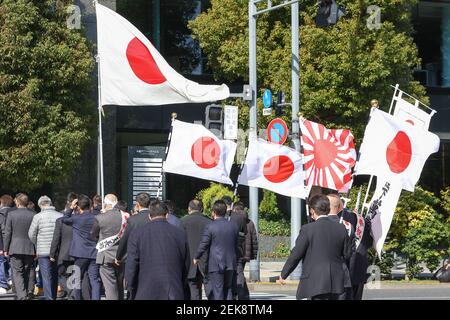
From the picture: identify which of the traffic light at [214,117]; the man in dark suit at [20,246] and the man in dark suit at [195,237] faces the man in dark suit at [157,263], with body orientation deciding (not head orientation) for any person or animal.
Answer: the traffic light

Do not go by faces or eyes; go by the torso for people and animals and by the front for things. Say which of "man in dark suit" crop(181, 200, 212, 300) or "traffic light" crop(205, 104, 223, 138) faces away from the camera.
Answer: the man in dark suit

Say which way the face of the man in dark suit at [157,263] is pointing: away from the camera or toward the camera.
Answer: away from the camera

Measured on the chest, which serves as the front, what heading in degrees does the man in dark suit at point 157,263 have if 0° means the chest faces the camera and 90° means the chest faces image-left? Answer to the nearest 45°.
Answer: approximately 180°

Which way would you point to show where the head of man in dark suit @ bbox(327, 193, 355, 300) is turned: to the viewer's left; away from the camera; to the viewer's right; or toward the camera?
away from the camera

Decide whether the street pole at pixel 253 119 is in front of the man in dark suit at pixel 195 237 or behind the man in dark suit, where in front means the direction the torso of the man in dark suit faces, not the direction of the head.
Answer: in front

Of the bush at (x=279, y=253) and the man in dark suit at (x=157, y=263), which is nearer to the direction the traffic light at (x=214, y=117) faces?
the man in dark suit

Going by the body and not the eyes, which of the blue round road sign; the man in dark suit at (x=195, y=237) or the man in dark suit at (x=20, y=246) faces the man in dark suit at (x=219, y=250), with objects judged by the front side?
the blue round road sign

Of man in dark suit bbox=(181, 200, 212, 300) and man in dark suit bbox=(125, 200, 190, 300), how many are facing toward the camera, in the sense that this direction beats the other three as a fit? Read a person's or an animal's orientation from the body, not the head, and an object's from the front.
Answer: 0

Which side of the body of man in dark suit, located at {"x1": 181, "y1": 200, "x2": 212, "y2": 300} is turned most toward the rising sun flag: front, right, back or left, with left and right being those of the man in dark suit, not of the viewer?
right

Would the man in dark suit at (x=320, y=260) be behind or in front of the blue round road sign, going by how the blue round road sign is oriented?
in front

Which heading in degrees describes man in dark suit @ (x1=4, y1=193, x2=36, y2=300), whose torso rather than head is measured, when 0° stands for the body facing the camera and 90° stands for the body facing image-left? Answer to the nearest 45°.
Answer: approximately 180°

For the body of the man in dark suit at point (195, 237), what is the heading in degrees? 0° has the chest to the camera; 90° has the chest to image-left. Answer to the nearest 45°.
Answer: approximately 180°

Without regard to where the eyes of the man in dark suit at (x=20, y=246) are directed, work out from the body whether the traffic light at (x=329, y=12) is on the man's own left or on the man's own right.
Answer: on the man's own right

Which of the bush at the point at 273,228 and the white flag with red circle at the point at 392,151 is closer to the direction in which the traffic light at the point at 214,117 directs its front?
the white flag with red circle

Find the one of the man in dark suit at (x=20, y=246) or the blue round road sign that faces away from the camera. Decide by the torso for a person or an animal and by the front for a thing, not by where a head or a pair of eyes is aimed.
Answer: the man in dark suit
